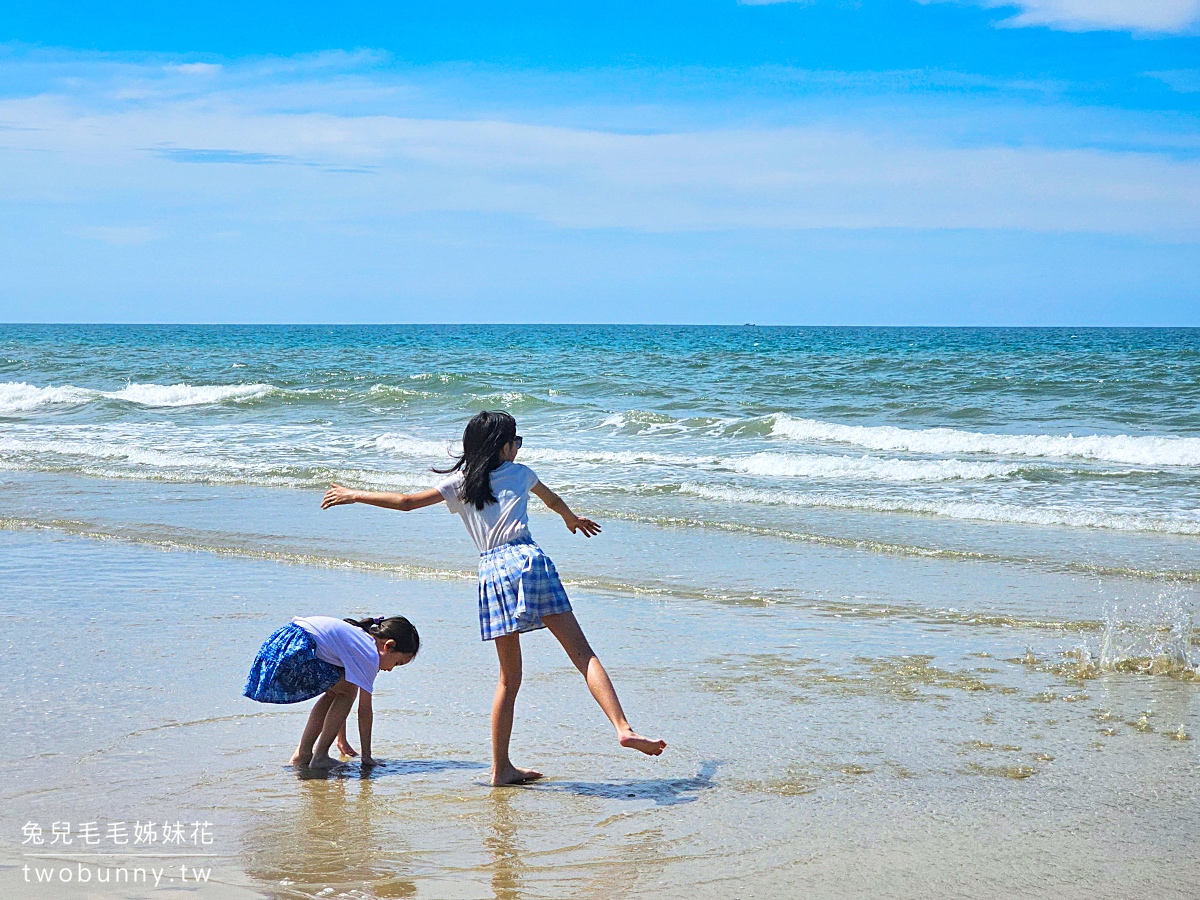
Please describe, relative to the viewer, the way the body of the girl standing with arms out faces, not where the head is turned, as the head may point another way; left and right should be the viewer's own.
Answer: facing away from the viewer and to the right of the viewer

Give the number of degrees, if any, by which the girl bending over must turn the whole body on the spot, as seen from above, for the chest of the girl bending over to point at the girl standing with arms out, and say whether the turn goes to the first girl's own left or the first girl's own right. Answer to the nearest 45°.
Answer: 0° — they already face them

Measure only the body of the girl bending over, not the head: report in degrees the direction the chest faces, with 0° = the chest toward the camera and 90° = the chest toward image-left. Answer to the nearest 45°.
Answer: approximately 270°

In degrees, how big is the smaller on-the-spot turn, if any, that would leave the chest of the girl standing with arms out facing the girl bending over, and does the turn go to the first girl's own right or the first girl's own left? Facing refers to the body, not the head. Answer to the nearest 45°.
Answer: approximately 135° to the first girl's own left
